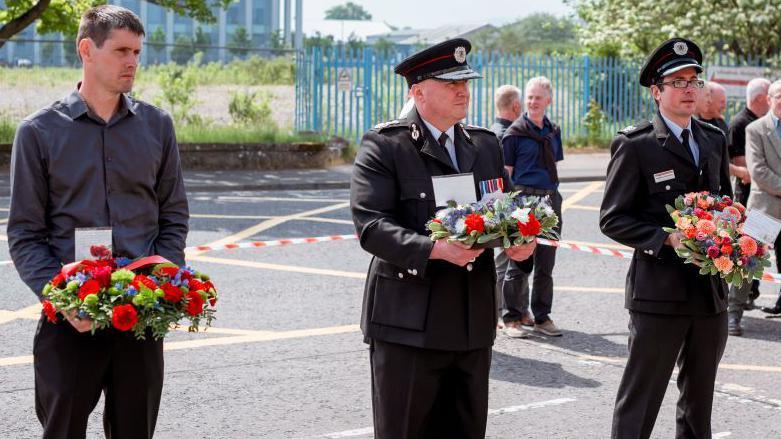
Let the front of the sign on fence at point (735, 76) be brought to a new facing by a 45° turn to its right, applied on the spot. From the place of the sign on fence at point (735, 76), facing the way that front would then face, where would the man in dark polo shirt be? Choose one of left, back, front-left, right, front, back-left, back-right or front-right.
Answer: front-left

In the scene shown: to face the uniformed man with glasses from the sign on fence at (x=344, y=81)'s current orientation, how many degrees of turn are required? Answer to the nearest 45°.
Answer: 0° — it already faces them

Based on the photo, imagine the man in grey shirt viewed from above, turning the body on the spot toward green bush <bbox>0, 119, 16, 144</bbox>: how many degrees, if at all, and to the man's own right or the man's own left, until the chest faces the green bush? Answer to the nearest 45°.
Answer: approximately 135° to the man's own left

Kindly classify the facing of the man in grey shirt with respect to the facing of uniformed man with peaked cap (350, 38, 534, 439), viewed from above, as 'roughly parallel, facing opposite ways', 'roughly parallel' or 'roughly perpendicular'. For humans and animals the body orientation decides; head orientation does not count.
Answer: roughly parallel

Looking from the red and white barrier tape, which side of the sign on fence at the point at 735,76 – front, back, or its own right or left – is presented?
front

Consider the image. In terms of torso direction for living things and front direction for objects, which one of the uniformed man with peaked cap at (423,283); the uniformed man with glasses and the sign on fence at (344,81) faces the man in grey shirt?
the sign on fence

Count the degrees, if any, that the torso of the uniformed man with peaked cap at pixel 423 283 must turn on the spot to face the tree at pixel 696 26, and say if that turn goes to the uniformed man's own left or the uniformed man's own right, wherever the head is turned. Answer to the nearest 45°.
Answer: approximately 135° to the uniformed man's own left

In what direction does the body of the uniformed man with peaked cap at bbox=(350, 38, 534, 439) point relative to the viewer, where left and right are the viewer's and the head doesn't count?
facing the viewer and to the right of the viewer

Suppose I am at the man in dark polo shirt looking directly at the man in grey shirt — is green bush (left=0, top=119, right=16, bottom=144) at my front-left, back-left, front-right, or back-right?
back-right

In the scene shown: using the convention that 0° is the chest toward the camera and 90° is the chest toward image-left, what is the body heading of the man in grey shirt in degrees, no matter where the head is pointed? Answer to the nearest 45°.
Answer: approximately 315°

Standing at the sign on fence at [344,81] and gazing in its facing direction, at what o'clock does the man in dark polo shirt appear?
The man in dark polo shirt is roughly at 12 o'clock from the sign on fence.

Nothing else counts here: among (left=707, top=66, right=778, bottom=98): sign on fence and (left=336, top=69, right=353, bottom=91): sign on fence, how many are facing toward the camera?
2

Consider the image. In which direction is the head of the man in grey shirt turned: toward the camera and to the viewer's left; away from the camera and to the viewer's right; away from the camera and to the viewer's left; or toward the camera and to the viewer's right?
toward the camera and to the viewer's right

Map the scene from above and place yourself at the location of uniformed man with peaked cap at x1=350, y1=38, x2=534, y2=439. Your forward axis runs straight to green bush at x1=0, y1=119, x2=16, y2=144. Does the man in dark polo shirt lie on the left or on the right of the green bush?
right

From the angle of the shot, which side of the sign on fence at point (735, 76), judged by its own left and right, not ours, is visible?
front

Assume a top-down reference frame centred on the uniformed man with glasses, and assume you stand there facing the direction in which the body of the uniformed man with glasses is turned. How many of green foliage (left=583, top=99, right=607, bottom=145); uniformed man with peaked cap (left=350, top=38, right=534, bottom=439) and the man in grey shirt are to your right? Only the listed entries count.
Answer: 2

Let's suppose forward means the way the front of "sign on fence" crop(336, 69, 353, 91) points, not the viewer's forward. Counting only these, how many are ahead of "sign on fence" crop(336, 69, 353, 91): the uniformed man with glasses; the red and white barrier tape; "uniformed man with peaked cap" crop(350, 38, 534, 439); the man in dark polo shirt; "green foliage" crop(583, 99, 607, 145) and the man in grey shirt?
5

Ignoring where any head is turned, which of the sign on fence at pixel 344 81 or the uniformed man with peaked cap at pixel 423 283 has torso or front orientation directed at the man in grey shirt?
the sign on fence
